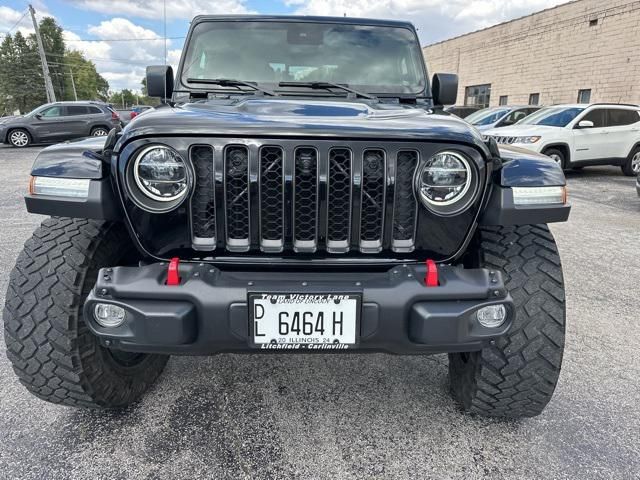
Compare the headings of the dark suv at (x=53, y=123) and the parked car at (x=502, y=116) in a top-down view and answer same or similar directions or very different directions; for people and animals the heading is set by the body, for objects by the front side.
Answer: same or similar directions

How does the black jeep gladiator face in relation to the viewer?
toward the camera

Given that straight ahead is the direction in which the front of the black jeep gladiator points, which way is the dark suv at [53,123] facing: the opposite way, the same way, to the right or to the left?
to the right

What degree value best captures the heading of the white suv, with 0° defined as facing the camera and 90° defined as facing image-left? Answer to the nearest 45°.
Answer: approximately 45°

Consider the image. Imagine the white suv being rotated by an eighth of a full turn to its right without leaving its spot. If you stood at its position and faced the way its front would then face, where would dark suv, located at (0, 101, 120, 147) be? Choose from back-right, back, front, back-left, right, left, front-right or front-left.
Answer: front

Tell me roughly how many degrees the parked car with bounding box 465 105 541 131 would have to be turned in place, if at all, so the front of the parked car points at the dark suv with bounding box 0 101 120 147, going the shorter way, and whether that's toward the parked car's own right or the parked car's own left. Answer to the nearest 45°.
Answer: approximately 45° to the parked car's own right

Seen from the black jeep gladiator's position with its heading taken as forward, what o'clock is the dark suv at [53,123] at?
The dark suv is roughly at 5 o'clock from the black jeep gladiator.

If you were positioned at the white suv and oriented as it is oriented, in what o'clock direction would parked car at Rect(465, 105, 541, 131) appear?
The parked car is roughly at 3 o'clock from the white suv.

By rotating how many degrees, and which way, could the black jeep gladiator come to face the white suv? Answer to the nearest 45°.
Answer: approximately 135° to its left

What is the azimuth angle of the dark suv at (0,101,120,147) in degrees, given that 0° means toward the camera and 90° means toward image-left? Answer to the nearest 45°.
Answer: approximately 90°

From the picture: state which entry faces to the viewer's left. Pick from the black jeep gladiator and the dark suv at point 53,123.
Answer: the dark suv

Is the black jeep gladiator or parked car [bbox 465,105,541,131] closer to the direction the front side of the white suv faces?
the black jeep gladiator

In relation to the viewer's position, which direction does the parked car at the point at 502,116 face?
facing the viewer and to the left of the viewer

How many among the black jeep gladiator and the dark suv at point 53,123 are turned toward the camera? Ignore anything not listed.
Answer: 1

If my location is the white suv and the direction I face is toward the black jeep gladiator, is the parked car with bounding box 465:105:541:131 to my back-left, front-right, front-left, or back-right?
back-right

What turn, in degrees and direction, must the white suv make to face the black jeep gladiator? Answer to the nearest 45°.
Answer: approximately 45° to its left

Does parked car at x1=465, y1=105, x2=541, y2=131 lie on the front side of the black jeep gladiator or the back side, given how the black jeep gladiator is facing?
on the back side
